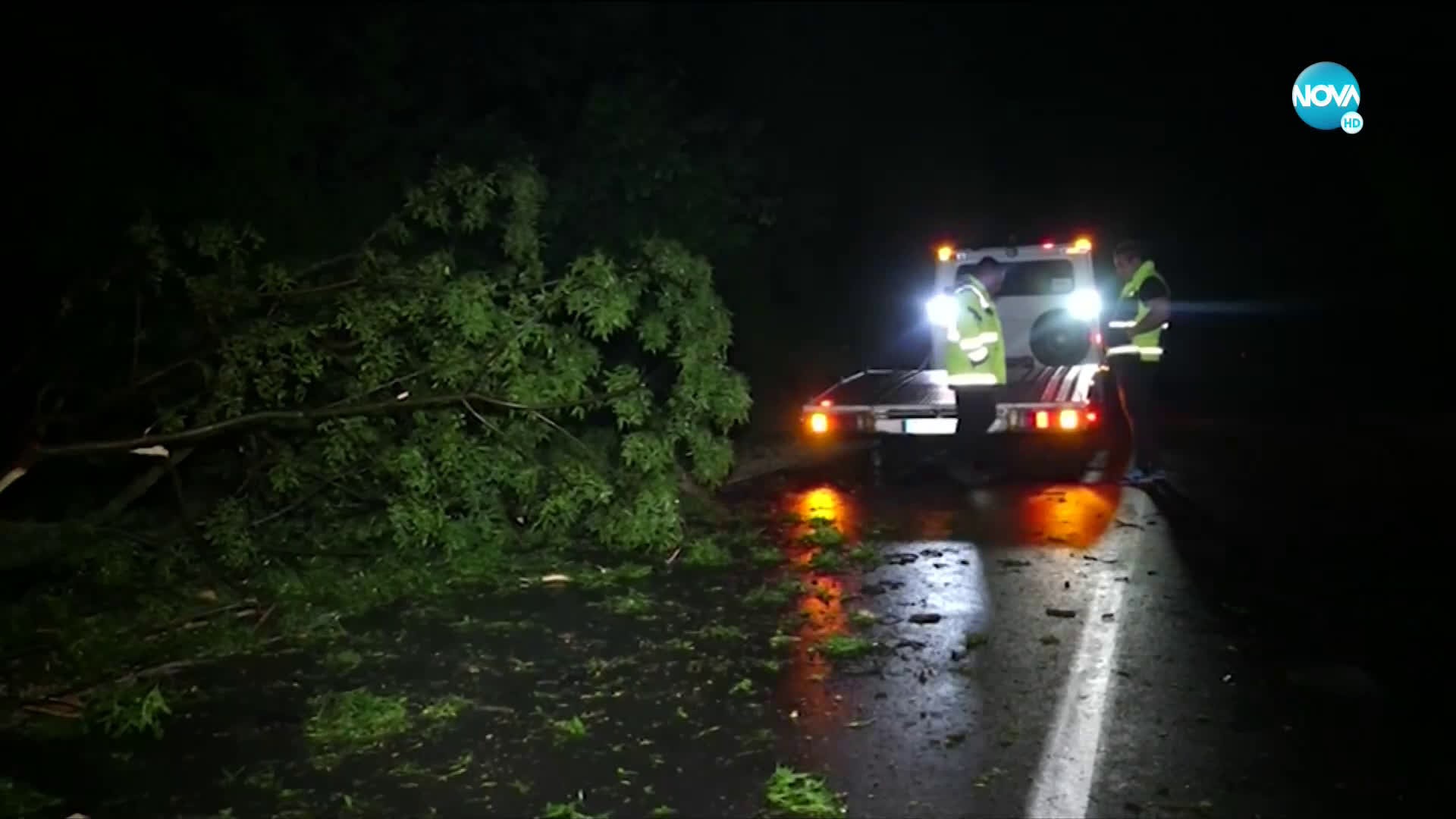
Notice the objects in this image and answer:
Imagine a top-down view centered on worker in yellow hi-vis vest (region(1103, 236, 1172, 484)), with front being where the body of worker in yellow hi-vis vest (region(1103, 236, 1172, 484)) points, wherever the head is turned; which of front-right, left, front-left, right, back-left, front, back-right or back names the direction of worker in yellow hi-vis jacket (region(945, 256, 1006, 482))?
front-left

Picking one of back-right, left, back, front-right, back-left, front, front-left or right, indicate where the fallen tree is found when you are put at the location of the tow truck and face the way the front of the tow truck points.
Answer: back-left

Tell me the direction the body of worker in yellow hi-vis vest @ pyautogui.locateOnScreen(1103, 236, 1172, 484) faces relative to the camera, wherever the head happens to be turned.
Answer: to the viewer's left

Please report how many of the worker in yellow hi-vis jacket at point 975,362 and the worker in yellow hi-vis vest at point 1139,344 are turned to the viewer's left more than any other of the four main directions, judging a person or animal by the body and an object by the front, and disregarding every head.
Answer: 1

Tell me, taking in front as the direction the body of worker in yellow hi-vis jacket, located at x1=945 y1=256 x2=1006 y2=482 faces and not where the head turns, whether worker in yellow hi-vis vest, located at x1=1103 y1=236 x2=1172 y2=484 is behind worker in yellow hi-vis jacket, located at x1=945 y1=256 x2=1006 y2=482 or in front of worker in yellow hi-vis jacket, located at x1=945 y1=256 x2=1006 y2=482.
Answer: in front

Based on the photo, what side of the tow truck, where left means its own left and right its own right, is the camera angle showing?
back

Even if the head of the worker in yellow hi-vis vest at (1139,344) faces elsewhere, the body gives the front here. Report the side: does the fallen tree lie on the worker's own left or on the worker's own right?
on the worker's own left
